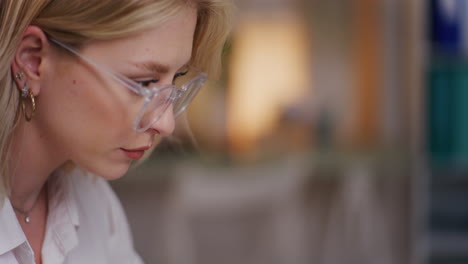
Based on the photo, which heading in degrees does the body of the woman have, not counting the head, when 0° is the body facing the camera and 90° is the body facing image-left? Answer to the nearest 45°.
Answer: approximately 315°

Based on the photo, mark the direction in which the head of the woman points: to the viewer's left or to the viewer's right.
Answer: to the viewer's right
